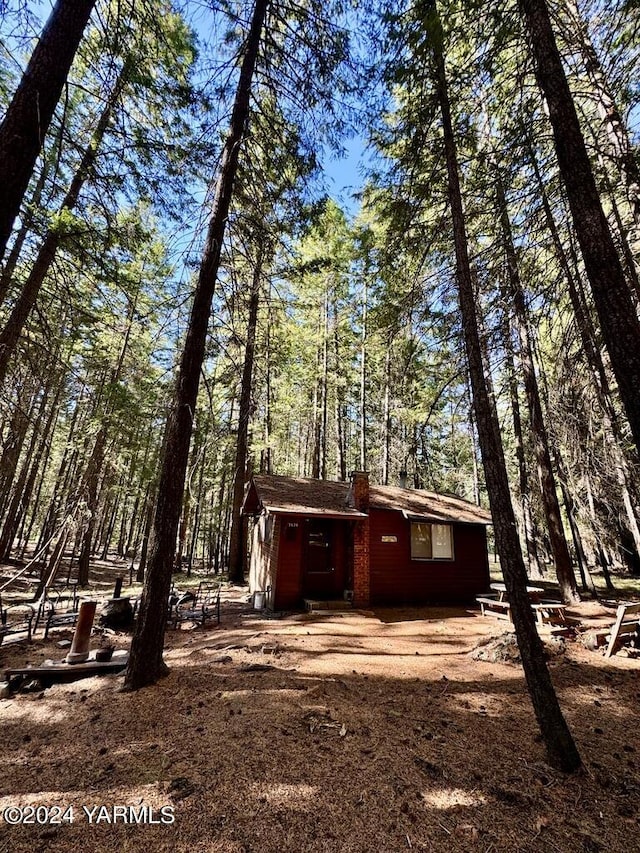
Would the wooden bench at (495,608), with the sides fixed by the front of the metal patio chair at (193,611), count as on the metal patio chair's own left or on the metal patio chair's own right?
on the metal patio chair's own left

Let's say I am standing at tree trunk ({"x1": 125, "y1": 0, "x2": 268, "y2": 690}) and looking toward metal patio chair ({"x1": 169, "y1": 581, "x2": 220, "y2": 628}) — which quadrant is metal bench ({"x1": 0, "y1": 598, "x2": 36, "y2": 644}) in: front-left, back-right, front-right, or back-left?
front-left

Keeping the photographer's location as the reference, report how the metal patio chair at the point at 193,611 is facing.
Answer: facing the viewer and to the left of the viewer

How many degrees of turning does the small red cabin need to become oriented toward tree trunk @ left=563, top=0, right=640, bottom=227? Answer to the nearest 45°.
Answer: approximately 45° to its left

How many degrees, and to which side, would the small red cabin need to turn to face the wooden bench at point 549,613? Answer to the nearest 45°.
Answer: approximately 45° to its left

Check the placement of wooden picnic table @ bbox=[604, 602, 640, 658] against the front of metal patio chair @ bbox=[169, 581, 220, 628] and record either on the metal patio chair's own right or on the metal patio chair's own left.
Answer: on the metal patio chair's own left

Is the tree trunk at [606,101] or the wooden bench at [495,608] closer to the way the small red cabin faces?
the tree trunk

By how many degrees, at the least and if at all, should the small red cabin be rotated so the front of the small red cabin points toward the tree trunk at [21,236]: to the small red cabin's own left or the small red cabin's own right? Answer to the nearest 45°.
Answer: approximately 45° to the small red cabin's own right

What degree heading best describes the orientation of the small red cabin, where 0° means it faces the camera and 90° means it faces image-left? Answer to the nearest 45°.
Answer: approximately 0°

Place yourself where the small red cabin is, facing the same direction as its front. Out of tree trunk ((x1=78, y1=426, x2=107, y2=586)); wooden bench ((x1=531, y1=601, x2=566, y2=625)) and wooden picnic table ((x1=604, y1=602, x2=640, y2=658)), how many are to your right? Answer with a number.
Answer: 1
